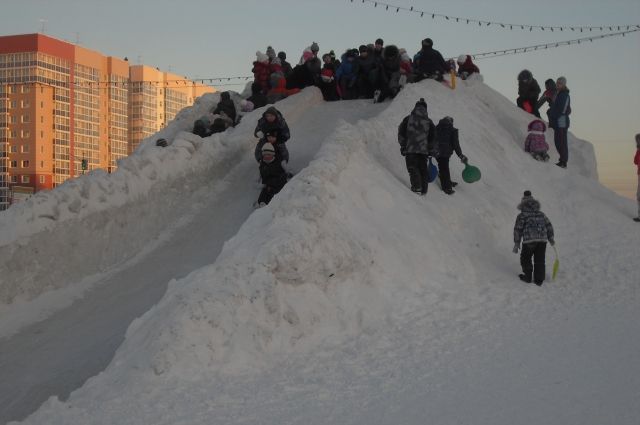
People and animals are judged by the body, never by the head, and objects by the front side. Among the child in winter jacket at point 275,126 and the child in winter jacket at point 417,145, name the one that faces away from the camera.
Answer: the child in winter jacket at point 417,145

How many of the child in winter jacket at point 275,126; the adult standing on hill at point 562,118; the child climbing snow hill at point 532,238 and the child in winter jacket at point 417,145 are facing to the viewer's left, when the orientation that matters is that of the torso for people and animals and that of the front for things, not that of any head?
1

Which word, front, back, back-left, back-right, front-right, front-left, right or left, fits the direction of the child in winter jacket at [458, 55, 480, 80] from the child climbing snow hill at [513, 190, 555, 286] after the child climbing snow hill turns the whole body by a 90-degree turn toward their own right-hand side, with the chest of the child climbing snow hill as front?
left

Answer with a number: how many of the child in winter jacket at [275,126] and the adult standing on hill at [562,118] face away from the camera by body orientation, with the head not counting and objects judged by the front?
0

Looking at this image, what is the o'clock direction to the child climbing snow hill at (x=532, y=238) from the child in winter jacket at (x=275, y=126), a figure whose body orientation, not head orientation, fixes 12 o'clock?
The child climbing snow hill is roughly at 10 o'clock from the child in winter jacket.

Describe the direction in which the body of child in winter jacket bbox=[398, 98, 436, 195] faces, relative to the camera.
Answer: away from the camera

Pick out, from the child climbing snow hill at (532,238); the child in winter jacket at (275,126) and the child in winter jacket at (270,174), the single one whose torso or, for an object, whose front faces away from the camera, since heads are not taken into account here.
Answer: the child climbing snow hill

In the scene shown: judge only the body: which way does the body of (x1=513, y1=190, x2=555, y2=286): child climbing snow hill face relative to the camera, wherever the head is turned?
away from the camera

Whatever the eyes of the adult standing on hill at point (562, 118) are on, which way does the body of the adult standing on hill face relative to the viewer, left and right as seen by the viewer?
facing to the left of the viewer

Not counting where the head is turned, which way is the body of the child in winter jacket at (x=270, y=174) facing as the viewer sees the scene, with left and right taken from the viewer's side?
facing the viewer and to the left of the viewer

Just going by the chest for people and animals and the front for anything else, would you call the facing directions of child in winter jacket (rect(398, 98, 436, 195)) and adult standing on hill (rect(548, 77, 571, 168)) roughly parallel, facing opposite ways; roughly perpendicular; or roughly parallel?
roughly perpendicular

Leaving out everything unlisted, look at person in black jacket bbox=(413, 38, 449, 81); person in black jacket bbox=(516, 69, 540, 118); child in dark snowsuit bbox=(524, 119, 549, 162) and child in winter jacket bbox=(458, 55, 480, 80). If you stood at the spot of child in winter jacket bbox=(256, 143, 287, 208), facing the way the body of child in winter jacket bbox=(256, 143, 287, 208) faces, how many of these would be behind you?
4

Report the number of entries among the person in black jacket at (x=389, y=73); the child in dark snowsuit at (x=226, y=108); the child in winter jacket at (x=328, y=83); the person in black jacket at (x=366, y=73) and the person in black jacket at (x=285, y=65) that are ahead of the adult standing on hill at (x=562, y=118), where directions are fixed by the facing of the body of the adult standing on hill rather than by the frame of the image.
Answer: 5

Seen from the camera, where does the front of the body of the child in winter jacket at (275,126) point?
toward the camera

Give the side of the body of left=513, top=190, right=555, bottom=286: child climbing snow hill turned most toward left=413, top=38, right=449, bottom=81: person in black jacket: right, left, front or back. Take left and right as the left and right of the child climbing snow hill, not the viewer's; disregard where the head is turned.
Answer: front
